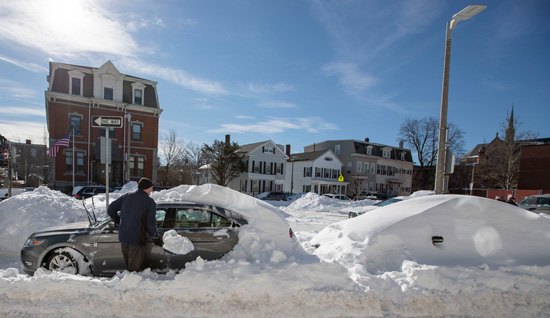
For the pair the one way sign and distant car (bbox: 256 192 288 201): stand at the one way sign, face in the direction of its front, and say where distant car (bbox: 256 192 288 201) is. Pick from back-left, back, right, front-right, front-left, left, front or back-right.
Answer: back-left

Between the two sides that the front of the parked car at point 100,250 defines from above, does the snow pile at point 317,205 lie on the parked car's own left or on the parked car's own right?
on the parked car's own right

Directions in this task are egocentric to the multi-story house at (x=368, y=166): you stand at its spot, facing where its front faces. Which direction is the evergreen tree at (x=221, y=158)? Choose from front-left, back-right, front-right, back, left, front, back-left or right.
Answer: right

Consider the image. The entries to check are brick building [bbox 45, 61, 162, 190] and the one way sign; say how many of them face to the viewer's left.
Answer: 0

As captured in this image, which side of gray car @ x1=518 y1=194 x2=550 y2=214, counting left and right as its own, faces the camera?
left

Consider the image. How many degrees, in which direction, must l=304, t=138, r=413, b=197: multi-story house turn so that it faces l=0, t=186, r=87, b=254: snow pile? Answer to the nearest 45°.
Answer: approximately 45° to its right

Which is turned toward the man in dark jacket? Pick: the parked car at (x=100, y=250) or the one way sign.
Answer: the one way sign

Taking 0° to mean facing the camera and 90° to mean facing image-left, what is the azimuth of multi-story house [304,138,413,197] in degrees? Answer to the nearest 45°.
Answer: approximately 315°

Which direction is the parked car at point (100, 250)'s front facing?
to the viewer's left

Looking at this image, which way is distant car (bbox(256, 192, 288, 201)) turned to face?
to the viewer's left

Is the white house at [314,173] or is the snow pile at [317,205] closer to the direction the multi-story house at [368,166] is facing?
the snow pile

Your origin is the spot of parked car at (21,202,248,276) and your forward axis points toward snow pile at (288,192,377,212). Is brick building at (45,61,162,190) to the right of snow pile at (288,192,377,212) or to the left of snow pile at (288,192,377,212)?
left

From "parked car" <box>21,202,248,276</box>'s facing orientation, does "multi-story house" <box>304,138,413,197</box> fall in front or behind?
behind

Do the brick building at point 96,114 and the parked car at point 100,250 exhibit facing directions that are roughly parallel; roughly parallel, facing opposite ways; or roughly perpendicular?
roughly perpendicular

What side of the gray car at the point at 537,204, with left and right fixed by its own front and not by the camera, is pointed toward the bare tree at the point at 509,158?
right
